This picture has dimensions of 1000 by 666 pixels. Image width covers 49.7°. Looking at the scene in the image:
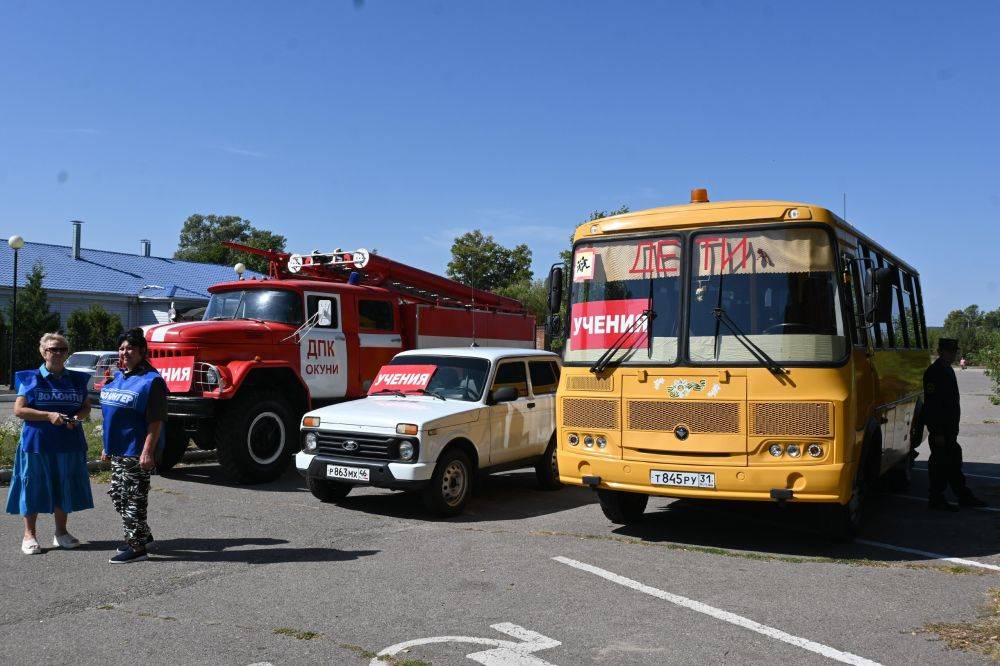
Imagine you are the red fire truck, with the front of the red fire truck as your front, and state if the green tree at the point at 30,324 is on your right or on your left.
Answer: on your right

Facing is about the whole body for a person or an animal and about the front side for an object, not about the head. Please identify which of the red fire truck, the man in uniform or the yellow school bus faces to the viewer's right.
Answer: the man in uniform

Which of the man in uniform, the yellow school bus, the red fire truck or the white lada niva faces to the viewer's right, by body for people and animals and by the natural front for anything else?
the man in uniform

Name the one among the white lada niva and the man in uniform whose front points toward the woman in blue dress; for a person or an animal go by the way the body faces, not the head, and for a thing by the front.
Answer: the white lada niva

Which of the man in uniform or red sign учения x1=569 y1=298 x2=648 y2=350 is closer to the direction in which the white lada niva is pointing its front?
the red sign учения

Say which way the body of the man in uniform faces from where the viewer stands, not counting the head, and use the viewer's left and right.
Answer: facing to the right of the viewer

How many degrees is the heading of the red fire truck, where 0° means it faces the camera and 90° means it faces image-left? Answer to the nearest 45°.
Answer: approximately 45°
